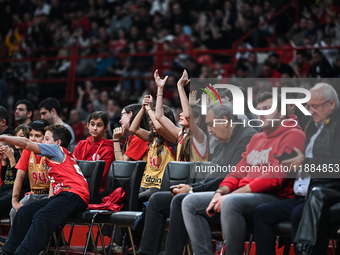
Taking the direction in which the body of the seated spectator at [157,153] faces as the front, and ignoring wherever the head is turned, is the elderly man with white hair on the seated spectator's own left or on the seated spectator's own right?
on the seated spectator's own left

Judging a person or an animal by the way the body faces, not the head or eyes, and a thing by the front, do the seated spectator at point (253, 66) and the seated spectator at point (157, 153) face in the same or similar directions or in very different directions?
same or similar directions

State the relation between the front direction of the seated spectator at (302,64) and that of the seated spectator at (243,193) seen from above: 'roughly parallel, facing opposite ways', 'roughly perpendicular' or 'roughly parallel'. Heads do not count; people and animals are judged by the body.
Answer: roughly parallel

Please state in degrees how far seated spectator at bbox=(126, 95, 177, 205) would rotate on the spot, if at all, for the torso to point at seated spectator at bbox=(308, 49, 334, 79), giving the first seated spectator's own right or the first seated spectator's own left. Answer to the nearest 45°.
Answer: approximately 180°

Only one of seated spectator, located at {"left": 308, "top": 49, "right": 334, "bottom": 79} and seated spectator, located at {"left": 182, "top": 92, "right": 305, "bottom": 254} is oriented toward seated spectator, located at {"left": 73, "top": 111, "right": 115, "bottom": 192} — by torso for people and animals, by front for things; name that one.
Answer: seated spectator, located at {"left": 308, "top": 49, "right": 334, "bottom": 79}

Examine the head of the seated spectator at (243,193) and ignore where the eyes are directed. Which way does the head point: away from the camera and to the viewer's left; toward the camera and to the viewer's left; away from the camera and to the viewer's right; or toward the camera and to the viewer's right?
toward the camera and to the viewer's left

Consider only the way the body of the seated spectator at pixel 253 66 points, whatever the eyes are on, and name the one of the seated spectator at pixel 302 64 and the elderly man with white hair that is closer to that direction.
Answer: the elderly man with white hair

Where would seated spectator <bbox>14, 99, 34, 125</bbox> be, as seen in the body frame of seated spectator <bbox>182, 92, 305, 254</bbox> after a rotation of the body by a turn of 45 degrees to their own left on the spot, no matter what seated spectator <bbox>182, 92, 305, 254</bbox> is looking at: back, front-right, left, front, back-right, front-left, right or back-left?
back-right

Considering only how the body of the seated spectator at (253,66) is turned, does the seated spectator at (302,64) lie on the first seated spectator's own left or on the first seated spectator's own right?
on the first seated spectator's own left

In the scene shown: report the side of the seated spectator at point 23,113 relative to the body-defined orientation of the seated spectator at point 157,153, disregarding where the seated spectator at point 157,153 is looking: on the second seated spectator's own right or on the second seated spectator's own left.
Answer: on the second seated spectator's own right

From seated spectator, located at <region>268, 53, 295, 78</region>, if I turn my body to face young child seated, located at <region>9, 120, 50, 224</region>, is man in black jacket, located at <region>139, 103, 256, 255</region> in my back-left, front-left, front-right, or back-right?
front-left

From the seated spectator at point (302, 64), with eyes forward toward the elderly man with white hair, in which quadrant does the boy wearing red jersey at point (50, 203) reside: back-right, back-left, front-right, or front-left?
front-right

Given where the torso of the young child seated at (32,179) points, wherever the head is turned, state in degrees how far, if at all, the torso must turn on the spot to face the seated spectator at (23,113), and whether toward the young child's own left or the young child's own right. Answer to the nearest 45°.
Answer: approximately 180°

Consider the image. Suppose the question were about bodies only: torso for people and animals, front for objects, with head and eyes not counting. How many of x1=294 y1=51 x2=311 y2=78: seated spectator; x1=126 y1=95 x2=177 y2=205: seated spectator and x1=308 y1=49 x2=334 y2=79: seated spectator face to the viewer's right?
0

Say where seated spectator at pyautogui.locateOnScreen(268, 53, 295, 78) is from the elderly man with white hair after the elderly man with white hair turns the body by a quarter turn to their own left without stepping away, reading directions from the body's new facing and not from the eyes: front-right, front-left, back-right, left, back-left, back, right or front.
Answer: back-left

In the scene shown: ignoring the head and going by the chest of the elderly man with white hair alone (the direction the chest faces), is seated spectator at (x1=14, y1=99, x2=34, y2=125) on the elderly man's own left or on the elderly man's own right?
on the elderly man's own right

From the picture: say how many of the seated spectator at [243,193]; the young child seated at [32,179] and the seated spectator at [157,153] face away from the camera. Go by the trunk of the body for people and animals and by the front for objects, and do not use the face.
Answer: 0
